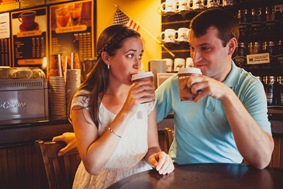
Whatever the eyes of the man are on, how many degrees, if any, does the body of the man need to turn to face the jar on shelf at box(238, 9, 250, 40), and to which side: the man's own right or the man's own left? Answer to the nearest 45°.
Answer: approximately 135° to the man's own right

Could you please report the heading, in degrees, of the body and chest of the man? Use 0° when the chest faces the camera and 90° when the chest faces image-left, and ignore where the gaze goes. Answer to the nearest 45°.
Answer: approximately 45°

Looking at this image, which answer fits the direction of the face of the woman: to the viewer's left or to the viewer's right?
to the viewer's right

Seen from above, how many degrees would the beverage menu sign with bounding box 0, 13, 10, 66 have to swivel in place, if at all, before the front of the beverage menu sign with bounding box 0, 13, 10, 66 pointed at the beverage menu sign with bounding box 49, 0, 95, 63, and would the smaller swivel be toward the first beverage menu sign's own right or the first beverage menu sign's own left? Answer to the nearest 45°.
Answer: approximately 45° to the first beverage menu sign's own left

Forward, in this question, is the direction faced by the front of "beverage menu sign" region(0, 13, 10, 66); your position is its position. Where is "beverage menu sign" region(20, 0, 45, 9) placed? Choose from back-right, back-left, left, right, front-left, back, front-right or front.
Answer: front-left

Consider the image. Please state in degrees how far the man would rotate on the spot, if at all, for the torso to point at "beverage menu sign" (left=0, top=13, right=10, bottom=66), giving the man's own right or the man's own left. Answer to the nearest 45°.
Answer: approximately 90° to the man's own right

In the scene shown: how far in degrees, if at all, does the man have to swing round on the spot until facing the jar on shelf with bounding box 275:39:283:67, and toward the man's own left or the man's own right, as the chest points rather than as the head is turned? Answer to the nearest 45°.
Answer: approximately 135° to the man's own right

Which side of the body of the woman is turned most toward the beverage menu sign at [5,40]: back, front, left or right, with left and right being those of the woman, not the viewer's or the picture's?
back

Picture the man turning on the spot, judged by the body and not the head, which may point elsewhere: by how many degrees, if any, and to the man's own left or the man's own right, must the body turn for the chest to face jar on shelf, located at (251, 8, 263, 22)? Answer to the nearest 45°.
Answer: approximately 135° to the man's own right

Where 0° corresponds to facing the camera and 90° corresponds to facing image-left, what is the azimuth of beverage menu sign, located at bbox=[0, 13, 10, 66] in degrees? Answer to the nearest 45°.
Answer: approximately 0°
